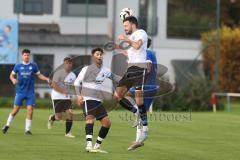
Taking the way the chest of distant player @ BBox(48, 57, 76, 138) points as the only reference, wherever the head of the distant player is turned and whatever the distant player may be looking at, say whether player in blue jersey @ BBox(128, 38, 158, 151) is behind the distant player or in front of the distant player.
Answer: in front

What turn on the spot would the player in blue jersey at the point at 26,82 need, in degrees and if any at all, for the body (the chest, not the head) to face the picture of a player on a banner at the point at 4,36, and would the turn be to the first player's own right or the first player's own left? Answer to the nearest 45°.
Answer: approximately 180°

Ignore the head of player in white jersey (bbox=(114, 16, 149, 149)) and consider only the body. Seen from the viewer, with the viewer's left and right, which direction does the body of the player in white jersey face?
facing to the left of the viewer

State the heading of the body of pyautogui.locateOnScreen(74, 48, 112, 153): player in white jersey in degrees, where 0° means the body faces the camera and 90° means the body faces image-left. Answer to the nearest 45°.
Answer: approximately 315°

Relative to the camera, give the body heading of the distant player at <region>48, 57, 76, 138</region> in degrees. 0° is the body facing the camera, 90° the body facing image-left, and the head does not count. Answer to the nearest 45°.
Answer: approximately 315°

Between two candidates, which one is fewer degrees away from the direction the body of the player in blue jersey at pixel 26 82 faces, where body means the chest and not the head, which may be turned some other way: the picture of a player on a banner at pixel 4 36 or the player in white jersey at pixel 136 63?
the player in white jersey

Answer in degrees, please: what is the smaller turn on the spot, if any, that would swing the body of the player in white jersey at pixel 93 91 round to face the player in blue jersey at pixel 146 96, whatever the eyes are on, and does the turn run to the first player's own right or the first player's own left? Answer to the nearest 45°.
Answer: approximately 90° to the first player's own left

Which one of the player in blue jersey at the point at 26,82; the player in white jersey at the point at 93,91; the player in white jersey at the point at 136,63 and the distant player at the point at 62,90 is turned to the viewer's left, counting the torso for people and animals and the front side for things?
the player in white jersey at the point at 136,63
